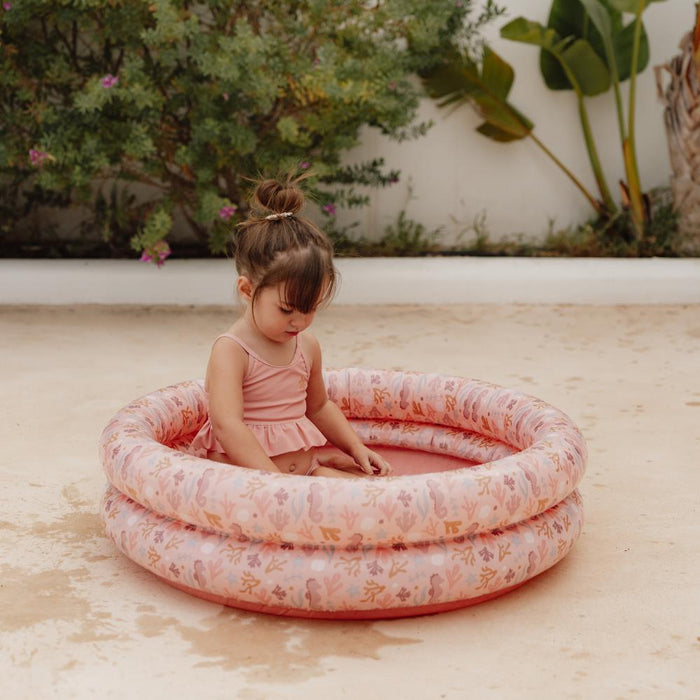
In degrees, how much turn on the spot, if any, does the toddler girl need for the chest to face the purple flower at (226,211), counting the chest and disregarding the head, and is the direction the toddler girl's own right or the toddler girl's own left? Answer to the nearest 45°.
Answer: approximately 135° to the toddler girl's own left

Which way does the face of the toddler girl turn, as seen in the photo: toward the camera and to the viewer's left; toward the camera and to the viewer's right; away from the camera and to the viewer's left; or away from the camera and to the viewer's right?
toward the camera and to the viewer's right

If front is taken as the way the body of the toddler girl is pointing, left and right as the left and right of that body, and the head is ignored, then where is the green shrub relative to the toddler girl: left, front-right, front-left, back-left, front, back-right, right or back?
back-left

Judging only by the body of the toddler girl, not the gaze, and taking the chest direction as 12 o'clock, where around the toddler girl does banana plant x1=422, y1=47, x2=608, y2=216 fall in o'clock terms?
The banana plant is roughly at 8 o'clock from the toddler girl.

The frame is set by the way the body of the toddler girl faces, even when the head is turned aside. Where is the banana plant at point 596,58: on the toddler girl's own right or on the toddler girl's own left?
on the toddler girl's own left

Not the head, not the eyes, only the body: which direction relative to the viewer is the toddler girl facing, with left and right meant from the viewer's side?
facing the viewer and to the right of the viewer

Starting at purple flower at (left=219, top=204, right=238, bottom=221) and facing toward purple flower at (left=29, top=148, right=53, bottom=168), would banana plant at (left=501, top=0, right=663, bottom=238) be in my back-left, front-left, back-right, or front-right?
back-right

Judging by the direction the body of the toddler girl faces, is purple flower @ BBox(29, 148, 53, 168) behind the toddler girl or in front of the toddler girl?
behind
